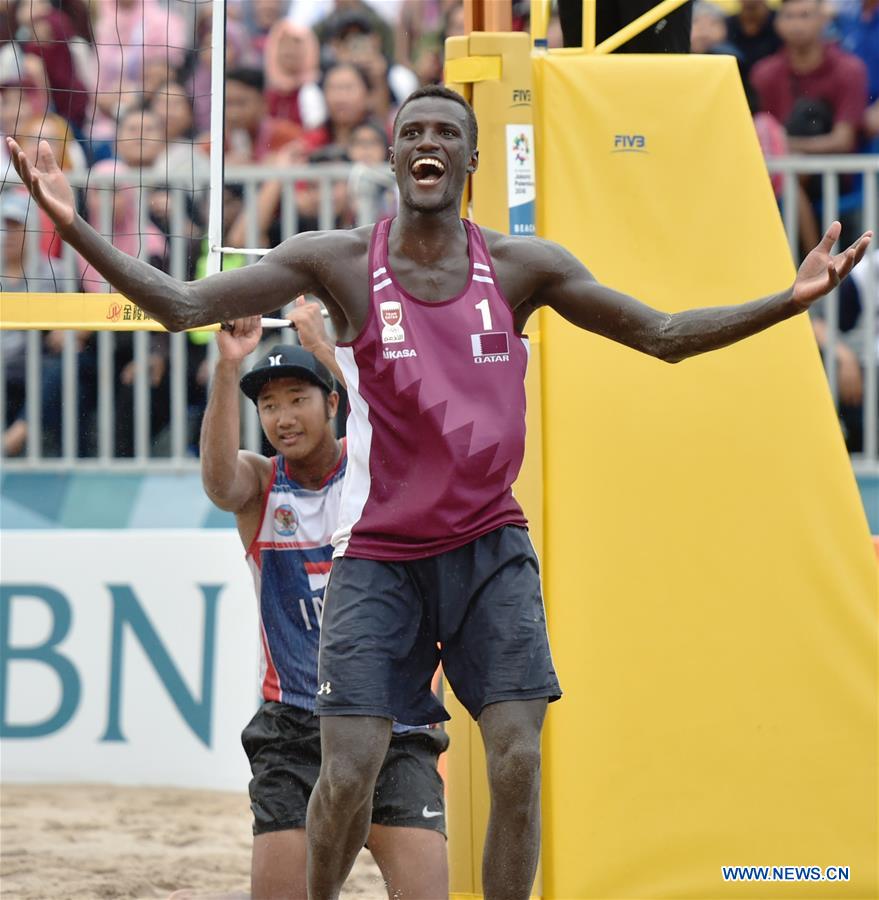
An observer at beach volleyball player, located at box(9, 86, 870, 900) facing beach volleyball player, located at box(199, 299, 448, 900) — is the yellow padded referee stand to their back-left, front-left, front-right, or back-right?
front-right

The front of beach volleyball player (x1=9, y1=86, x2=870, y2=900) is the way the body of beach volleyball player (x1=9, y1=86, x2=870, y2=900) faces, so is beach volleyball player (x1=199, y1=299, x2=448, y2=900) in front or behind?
behind

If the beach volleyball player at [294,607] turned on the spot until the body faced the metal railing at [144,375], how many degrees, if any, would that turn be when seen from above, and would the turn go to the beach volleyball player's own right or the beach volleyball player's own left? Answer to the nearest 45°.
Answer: approximately 180°

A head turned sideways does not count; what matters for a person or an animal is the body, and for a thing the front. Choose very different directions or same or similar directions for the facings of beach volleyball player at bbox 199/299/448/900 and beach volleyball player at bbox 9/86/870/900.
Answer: same or similar directions

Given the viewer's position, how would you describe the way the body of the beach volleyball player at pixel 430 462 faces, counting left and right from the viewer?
facing the viewer

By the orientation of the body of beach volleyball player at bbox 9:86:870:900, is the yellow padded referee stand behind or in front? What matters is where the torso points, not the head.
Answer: behind

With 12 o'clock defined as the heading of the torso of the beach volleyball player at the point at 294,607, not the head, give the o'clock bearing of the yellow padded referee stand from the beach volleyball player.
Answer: The yellow padded referee stand is roughly at 9 o'clock from the beach volleyball player.

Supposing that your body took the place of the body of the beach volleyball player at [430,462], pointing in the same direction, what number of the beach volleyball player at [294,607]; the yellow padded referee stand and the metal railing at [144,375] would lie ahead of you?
0

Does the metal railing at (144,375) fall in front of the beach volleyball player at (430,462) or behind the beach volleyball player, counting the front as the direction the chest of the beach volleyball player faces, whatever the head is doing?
behind

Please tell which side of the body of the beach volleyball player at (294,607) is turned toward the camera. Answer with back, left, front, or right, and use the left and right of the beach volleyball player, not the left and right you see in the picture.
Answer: front

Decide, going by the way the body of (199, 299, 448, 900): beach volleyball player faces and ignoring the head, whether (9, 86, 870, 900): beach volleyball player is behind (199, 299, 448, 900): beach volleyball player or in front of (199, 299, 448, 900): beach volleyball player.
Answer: in front

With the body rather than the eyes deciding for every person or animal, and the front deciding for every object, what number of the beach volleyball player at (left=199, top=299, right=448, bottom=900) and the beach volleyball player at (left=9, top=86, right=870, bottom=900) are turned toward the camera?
2
